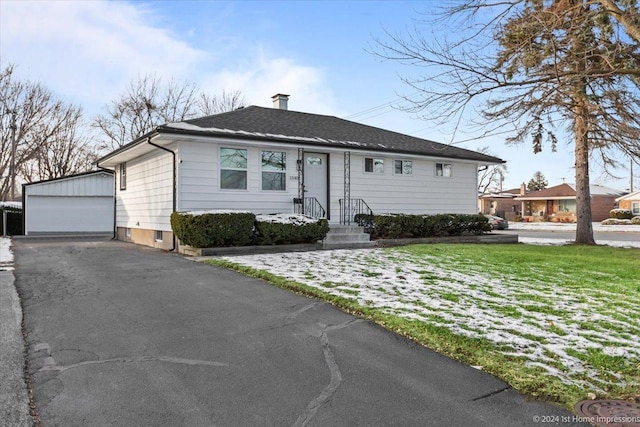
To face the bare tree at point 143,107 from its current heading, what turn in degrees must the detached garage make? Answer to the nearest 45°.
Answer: approximately 135° to its left

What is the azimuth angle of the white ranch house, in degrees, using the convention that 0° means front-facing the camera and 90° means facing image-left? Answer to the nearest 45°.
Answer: approximately 315°

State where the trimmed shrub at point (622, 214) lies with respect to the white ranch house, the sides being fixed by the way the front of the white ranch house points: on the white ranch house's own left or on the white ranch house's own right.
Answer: on the white ranch house's own left

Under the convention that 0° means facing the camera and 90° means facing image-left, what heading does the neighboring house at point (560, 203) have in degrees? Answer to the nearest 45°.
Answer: approximately 0°

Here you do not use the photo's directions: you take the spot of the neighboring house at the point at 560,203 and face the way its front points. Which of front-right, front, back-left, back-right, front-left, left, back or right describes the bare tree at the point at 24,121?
front-right

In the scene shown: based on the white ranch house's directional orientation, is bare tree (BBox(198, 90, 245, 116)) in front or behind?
behind

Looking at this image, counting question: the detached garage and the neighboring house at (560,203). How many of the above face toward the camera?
2

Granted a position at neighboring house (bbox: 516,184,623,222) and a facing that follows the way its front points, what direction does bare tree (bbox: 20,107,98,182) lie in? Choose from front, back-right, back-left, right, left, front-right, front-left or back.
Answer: front-right

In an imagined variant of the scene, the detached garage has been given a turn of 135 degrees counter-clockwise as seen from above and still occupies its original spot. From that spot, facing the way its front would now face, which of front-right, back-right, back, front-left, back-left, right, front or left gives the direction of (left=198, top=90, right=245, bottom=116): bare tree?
front

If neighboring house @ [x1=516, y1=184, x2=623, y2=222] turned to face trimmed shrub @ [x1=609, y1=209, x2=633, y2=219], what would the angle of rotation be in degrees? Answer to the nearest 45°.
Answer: approximately 45° to its left

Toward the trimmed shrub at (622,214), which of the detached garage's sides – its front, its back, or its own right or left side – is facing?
left
